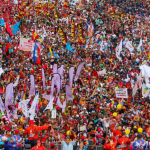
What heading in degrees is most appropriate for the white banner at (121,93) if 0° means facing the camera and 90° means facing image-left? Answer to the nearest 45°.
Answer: approximately 0°

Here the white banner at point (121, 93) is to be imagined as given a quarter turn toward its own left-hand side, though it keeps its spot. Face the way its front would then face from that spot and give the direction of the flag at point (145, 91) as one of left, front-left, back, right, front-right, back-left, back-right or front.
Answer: front

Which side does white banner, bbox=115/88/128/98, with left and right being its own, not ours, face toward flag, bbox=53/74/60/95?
right

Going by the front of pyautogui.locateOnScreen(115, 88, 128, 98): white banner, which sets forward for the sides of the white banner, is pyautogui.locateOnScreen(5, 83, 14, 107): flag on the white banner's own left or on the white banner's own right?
on the white banner's own right

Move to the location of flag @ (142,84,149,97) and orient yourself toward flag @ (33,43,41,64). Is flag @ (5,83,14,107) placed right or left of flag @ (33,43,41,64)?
left

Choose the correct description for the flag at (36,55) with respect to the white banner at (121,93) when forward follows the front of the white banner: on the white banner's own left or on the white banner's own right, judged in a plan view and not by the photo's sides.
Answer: on the white banner's own right
